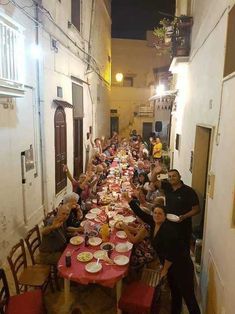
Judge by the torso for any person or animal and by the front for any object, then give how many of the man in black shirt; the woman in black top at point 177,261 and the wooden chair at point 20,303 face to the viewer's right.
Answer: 1

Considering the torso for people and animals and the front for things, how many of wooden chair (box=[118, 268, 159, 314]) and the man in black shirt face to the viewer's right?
0

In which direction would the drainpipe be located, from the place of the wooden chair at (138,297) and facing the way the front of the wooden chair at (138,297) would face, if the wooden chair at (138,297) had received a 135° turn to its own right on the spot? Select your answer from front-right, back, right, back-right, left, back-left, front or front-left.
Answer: front-left

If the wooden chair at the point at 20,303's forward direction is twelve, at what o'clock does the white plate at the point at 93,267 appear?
The white plate is roughly at 12 o'clock from the wooden chair.

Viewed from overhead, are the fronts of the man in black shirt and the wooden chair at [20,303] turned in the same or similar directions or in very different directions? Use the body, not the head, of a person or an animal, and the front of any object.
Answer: very different directions

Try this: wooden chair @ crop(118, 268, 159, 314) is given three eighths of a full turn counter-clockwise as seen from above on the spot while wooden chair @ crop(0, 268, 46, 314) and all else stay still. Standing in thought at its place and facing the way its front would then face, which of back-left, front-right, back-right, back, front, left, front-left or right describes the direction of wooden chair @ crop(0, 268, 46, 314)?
back

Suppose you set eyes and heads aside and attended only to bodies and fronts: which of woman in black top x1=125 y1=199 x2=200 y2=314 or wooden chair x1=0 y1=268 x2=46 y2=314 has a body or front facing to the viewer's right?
the wooden chair

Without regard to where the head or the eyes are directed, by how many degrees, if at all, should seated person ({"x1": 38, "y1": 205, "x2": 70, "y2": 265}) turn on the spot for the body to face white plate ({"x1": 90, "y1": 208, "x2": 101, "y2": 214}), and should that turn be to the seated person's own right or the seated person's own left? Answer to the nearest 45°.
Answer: approximately 90° to the seated person's own left

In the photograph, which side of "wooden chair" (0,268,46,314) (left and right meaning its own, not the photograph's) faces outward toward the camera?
right

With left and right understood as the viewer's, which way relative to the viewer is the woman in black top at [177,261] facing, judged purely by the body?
facing the viewer and to the left of the viewer

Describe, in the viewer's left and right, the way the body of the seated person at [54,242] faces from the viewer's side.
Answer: facing the viewer and to the right of the viewer

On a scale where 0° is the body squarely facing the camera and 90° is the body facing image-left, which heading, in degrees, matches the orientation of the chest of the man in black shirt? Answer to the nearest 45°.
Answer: approximately 45°

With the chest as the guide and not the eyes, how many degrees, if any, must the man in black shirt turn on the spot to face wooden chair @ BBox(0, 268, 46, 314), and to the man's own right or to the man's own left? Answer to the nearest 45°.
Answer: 0° — they already face it

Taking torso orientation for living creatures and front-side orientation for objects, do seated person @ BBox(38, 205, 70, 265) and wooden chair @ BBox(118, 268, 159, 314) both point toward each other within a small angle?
no

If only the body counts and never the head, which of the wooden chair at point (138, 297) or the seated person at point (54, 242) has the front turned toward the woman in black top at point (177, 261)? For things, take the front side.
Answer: the seated person

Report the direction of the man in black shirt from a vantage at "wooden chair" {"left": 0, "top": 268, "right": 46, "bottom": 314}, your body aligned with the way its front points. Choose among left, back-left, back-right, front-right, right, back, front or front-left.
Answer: front

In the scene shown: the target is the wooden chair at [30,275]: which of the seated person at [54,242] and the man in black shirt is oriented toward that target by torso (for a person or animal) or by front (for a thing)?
the man in black shirt

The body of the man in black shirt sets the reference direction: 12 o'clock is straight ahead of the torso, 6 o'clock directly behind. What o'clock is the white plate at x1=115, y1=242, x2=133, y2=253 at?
The white plate is roughly at 12 o'clock from the man in black shirt.

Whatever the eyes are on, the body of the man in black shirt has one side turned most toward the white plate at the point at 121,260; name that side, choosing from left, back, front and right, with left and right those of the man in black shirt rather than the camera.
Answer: front

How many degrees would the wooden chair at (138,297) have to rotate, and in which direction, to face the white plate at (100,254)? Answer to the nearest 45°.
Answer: approximately 90° to its right

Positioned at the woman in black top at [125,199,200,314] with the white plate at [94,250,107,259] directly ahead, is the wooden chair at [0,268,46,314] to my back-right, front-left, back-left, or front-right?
front-left

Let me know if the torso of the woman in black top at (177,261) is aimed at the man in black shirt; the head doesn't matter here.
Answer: no

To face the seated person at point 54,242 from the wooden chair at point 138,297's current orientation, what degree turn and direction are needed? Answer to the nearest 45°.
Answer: approximately 90° to its right
